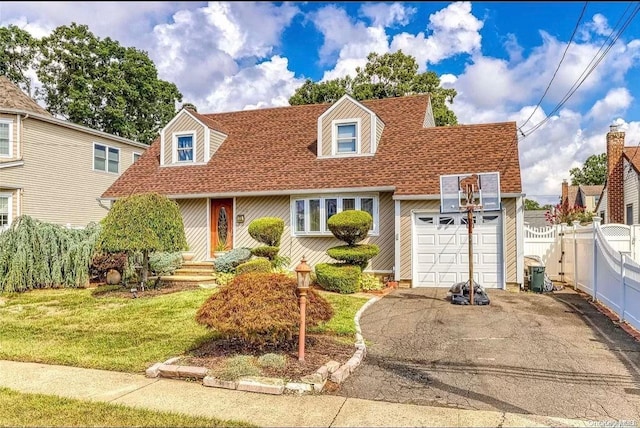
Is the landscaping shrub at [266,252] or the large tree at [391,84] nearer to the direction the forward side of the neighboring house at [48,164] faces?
the landscaping shrub

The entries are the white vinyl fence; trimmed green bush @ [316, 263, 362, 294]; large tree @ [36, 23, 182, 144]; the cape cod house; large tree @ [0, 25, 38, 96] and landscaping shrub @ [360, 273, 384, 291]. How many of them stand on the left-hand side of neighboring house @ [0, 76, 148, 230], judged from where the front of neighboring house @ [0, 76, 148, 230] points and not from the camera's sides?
4

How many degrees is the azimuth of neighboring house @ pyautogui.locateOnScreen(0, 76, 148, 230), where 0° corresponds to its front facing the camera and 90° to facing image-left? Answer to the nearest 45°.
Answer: approximately 45°

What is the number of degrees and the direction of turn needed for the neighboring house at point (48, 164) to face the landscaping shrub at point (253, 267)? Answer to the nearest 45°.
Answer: approximately 90° to its left

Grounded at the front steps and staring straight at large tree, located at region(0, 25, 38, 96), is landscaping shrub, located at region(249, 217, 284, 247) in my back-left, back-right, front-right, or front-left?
back-right

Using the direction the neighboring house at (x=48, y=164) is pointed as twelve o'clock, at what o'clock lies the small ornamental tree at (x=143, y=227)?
The small ornamental tree is roughly at 10 o'clock from the neighboring house.

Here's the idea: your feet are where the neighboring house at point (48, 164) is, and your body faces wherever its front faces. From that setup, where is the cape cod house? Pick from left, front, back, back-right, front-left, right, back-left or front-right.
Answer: left

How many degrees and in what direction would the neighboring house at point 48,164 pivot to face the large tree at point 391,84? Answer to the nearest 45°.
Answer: approximately 135° to its left

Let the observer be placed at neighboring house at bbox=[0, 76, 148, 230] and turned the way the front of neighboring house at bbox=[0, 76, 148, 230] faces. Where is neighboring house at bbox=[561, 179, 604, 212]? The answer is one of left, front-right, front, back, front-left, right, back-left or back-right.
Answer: back-left

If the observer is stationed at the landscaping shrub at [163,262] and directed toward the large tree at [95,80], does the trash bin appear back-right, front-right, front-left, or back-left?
back-right

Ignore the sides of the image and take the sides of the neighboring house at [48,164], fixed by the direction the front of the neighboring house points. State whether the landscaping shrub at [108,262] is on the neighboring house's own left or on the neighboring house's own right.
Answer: on the neighboring house's own left

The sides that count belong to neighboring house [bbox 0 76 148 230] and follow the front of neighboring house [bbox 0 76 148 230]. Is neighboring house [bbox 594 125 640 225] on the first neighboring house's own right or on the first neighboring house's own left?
on the first neighboring house's own left

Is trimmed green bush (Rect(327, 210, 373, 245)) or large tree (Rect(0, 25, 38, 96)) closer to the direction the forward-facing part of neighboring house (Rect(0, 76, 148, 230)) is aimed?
the trimmed green bush

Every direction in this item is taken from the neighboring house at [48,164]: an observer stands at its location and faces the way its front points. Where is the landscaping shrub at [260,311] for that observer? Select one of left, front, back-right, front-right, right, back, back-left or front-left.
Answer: front-left

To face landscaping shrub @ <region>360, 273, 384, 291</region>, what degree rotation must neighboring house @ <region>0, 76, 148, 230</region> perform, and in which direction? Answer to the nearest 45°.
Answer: approximately 90° to its left

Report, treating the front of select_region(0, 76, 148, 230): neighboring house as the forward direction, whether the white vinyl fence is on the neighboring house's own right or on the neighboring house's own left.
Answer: on the neighboring house's own left

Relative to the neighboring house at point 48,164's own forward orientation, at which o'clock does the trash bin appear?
The trash bin is roughly at 9 o'clock from the neighboring house.
